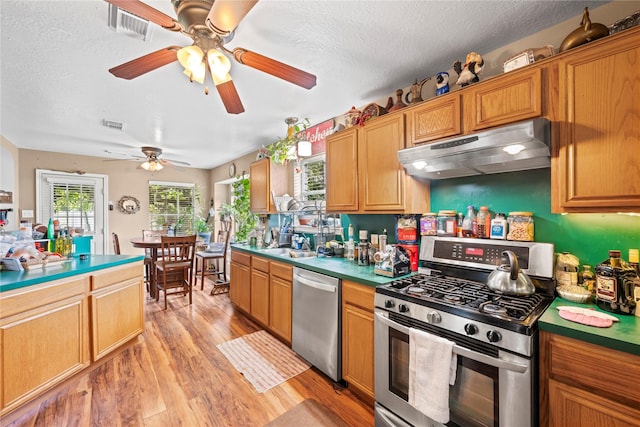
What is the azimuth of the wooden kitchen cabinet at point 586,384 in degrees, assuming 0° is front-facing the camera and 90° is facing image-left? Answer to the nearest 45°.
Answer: approximately 45°

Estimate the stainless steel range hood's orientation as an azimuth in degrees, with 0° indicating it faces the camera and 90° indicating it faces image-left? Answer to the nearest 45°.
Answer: approximately 45°

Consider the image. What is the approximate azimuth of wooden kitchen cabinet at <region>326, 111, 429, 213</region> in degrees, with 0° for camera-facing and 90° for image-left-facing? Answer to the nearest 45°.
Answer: approximately 45°

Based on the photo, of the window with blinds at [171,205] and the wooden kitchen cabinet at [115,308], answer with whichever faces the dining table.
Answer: the window with blinds

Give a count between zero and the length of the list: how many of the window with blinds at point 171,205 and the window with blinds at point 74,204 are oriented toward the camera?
2

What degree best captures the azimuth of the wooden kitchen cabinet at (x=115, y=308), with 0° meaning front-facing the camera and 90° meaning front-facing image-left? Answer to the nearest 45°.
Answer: approximately 315°

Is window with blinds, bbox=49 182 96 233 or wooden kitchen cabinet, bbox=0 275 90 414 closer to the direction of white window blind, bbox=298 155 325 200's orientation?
the wooden kitchen cabinet
